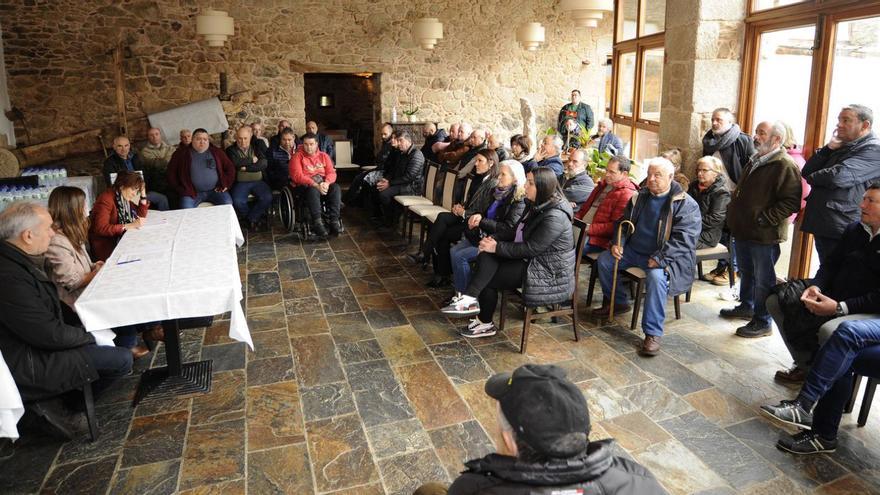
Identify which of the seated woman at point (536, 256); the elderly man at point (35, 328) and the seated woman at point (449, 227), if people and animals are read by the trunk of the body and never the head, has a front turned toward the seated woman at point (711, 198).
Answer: the elderly man

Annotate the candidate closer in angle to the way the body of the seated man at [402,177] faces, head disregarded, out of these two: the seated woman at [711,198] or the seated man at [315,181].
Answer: the seated man

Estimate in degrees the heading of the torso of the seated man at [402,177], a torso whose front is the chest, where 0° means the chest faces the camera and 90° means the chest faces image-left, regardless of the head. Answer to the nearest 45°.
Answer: approximately 90°

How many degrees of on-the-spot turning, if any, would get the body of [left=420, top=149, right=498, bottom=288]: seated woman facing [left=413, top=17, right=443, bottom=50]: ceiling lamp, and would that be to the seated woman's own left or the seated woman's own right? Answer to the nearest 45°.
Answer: approximately 90° to the seated woman's own right

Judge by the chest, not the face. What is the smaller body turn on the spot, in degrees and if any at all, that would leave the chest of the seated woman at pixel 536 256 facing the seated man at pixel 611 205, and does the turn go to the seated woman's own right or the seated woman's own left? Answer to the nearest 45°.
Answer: approximately 135° to the seated woman's own right

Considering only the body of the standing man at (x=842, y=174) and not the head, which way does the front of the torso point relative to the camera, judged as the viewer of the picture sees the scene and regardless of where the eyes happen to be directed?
to the viewer's left

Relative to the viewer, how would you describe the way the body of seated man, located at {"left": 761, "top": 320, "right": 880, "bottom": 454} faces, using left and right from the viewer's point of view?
facing to the left of the viewer

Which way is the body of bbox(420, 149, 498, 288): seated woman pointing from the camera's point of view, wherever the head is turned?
to the viewer's left

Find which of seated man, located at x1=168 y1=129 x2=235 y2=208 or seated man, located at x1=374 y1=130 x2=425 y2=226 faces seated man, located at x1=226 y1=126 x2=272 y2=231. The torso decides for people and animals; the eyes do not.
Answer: seated man, located at x1=374 y1=130 x2=425 y2=226

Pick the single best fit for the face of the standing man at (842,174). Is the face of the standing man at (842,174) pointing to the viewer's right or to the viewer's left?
to the viewer's left

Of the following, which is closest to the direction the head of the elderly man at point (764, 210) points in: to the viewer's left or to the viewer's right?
to the viewer's left

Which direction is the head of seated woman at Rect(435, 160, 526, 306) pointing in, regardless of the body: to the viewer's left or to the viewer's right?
to the viewer's left

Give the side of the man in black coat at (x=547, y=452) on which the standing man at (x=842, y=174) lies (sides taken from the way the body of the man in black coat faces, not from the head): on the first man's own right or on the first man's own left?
on the first man's own right

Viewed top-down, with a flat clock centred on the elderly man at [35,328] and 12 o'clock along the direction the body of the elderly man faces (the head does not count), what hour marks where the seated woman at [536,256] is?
The seated woman is roughly at 12 o'clock from the elderly man.

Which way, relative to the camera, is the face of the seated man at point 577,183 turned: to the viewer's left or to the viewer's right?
to the viewer's left

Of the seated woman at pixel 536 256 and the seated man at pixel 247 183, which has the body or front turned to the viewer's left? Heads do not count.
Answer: the seated woman
